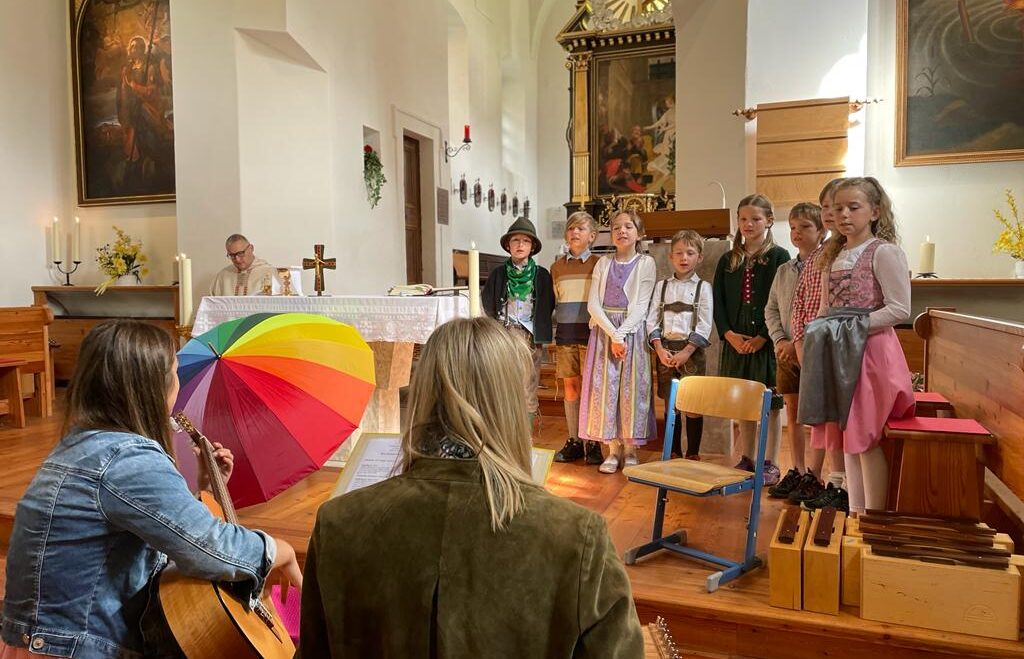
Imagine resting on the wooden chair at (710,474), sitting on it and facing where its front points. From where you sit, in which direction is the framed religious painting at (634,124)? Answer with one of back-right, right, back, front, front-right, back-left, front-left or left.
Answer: back-right

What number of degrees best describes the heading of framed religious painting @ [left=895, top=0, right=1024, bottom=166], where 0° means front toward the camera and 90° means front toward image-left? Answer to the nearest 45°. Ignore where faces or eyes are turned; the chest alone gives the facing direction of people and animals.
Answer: approximately 0°

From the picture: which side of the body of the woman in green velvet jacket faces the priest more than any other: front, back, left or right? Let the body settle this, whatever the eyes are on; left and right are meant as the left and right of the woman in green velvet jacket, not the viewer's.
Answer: front

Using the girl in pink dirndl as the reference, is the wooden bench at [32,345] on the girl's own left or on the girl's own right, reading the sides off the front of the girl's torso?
on the girl's own right

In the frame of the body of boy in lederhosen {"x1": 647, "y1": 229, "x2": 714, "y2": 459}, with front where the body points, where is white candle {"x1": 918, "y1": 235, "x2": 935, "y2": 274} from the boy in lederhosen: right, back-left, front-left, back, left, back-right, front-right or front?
back-left

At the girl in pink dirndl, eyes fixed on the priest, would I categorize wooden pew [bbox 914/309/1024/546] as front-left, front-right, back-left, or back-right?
back-right

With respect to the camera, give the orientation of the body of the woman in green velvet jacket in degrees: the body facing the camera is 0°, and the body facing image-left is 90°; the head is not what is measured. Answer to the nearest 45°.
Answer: approximately 180°

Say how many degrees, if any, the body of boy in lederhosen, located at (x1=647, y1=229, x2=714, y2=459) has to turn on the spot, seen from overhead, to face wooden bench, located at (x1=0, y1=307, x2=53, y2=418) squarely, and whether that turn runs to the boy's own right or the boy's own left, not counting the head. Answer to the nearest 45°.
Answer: approximately 90° to the boy's own right
